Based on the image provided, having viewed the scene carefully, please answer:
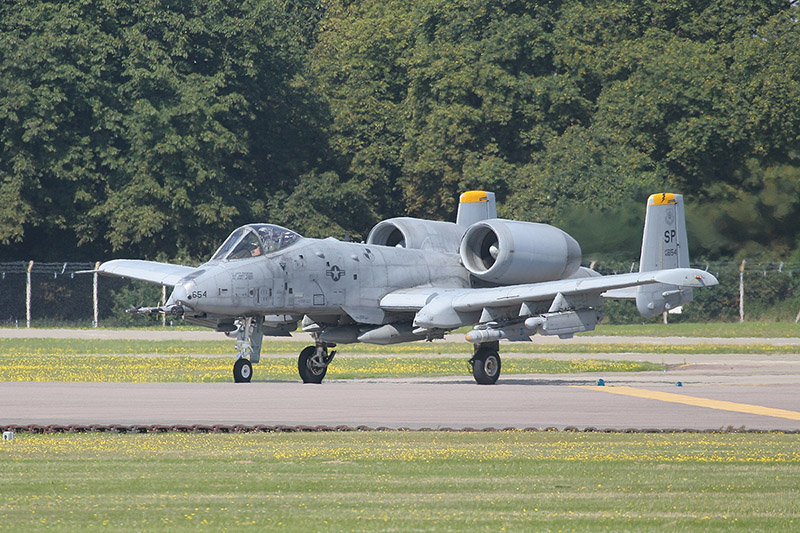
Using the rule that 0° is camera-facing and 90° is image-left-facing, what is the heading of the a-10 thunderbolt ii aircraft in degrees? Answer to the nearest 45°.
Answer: approximately 45°
